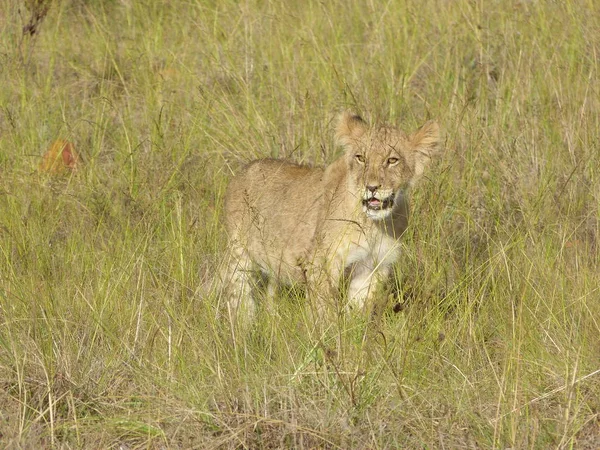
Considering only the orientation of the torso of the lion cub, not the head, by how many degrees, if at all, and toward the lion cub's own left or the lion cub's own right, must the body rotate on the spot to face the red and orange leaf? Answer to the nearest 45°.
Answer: approximately 180°

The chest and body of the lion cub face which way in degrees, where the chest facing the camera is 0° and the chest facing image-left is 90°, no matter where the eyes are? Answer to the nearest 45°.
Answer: approximately 315°
